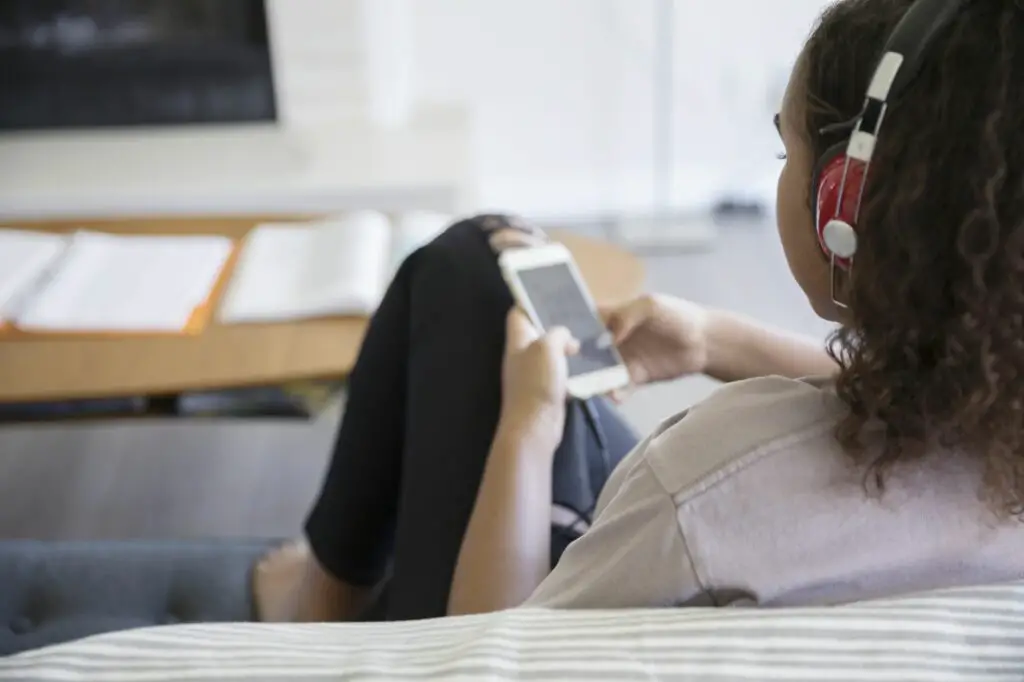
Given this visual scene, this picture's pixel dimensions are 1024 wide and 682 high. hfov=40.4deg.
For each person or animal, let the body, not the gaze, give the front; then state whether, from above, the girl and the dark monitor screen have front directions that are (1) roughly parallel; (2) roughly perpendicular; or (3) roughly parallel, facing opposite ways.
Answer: roughly parallel, facing opposite ways

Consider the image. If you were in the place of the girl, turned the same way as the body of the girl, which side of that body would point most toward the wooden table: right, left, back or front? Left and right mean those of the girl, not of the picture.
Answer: front

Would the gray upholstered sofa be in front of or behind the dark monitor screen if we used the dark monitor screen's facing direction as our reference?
in front

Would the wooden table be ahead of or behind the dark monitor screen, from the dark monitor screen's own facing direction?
ahead

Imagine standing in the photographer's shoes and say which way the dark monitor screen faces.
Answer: facing the viewer

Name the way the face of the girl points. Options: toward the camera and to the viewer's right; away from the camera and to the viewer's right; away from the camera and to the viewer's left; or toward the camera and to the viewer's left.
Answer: away from the camera and to the viewer's left

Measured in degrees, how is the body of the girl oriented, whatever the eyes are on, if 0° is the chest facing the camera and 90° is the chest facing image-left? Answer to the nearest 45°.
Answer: approximately 135°

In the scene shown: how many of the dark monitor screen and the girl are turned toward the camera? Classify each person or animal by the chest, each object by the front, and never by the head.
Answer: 1

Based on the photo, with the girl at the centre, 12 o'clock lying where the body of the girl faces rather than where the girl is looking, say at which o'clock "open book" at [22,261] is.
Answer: The open book is roughly at 12 o'clock from the girl.

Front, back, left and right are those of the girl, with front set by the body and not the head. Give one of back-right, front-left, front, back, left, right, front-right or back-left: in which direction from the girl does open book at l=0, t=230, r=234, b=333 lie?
front

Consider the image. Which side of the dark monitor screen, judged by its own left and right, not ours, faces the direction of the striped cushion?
front

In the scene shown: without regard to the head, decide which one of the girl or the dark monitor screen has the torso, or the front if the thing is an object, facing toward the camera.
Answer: the dark monitor screen

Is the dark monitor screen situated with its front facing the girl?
yes
